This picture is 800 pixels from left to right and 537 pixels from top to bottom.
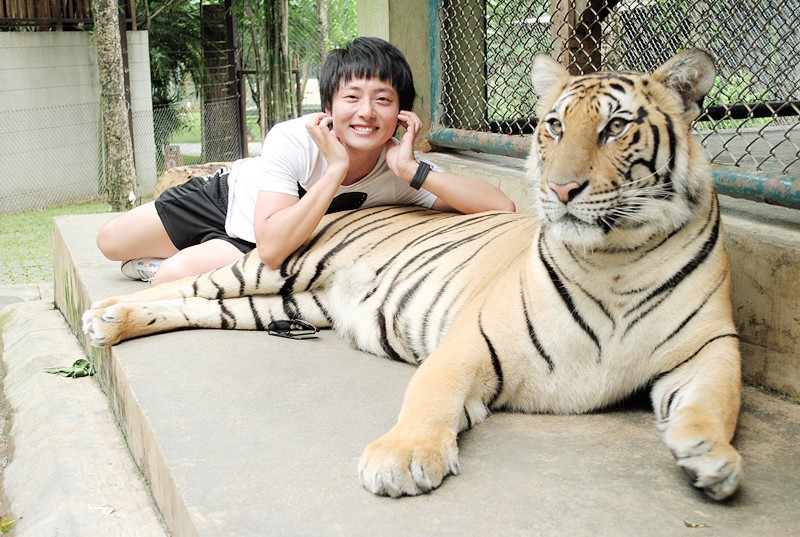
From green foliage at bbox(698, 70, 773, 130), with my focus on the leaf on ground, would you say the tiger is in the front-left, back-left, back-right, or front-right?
front-left

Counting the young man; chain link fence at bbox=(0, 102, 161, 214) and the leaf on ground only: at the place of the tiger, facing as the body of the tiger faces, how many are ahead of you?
0

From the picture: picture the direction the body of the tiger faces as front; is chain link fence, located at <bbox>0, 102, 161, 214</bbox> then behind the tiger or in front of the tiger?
behind

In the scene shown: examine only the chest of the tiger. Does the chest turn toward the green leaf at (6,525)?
no

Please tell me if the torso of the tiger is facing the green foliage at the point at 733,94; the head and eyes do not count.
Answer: no

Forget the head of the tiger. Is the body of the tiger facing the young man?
no

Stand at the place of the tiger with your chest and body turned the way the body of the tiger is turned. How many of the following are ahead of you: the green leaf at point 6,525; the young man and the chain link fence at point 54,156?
0

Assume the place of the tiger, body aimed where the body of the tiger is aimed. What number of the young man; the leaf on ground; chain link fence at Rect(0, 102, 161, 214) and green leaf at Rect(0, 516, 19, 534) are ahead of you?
0

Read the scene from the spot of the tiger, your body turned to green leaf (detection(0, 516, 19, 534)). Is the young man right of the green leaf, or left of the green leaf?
right

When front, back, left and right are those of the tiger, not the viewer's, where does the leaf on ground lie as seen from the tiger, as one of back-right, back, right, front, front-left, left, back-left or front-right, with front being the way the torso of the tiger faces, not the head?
back

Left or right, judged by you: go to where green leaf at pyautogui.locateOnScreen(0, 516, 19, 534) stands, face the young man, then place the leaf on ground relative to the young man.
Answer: left
